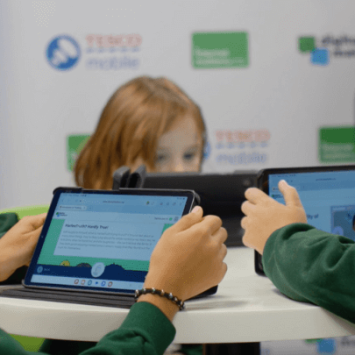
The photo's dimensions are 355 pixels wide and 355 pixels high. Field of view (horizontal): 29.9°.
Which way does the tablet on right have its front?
toward the camera
